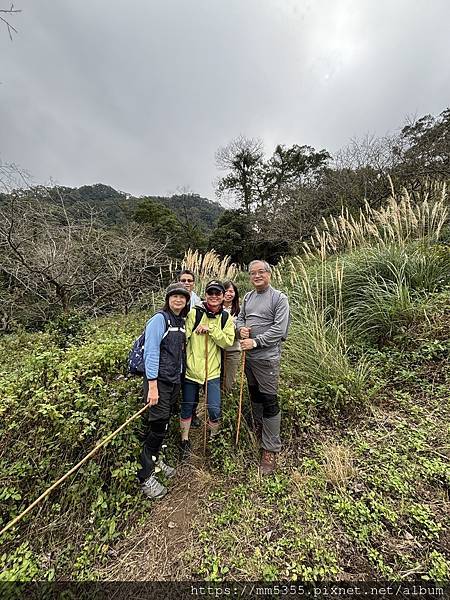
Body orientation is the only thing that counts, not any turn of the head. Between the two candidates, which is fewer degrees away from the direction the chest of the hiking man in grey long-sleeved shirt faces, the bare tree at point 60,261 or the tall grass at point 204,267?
the bare tree

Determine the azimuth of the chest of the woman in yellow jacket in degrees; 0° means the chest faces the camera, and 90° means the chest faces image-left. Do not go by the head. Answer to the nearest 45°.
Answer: approximately 0°

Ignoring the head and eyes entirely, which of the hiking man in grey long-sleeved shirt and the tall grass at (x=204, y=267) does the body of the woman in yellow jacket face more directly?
the hiking man in grey long-sleeved shirt

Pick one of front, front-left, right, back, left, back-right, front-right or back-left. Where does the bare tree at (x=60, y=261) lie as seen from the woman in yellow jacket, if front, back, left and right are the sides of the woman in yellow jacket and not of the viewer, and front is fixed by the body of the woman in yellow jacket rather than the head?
back-right

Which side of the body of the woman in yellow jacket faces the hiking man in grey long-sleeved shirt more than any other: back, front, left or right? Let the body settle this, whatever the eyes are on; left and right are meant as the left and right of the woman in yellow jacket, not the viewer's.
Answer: left

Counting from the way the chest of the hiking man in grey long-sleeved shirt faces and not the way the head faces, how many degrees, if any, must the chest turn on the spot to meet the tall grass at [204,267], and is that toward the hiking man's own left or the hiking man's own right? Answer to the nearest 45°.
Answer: approximately 135° to the hiking man's own right

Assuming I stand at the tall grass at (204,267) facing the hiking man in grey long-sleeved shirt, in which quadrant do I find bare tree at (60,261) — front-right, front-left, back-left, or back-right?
back-right

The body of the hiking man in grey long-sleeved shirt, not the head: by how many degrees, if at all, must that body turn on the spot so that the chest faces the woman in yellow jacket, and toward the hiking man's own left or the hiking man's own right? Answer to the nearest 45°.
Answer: approximately 45° to the hiking man's own right

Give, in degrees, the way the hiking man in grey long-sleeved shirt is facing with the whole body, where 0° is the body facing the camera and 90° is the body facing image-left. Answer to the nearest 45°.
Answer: approximately 45°

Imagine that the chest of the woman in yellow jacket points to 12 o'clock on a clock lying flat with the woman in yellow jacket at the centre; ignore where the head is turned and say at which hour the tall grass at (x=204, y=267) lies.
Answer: The tall grass is roughly at 6 o'clock from the woman in yellow jacket.

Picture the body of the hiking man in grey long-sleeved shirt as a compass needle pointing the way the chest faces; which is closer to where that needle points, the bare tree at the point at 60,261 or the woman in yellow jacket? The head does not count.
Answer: the woman in yellow jacket
